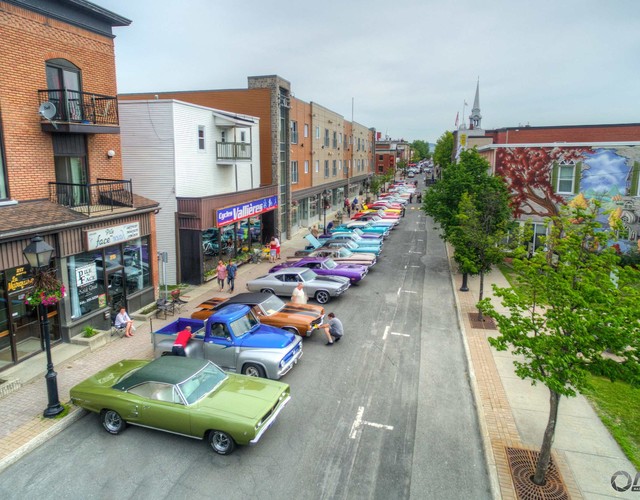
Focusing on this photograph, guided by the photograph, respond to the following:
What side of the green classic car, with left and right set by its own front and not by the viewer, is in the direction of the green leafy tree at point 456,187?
left

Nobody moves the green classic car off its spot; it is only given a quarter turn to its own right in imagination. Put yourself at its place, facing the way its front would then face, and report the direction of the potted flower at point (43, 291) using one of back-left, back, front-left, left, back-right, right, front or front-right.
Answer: right

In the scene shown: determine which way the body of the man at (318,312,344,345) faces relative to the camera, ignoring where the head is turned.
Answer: to the viewer's left

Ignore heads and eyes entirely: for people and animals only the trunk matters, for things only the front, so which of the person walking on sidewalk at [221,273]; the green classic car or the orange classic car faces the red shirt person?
the person walking on sidewalk

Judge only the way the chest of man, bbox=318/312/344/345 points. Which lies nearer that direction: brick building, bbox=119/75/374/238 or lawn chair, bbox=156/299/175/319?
the lawn chair

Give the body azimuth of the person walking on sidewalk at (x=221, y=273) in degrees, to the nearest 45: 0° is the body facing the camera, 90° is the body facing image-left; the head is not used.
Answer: approximately 0°

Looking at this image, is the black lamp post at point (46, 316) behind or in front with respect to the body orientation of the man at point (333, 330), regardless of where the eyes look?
in front

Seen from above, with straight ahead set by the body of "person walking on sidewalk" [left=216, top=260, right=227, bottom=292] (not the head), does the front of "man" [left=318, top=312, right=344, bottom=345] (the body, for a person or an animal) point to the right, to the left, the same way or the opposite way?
to the right

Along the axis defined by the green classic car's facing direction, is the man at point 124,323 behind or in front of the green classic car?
behind

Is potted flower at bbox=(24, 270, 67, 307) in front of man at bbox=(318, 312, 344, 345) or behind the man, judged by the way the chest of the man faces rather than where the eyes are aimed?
in front
